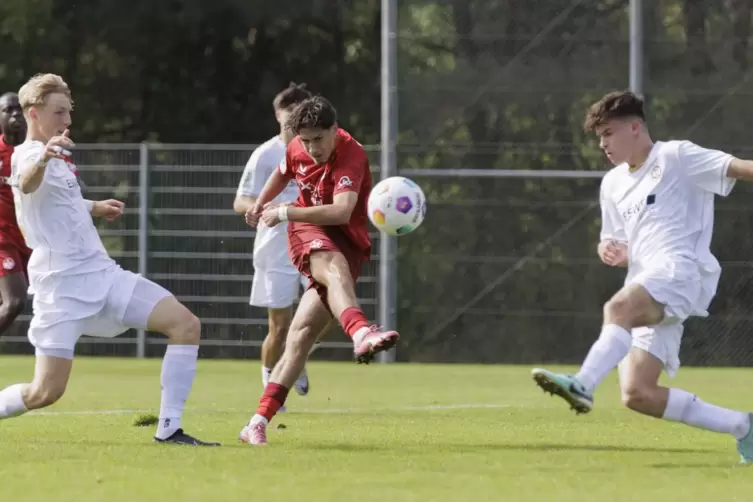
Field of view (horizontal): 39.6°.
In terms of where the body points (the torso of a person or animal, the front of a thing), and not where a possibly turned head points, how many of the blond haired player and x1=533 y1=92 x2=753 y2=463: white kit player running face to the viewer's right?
1

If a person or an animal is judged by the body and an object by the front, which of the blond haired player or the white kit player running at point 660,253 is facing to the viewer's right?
the blond haired player

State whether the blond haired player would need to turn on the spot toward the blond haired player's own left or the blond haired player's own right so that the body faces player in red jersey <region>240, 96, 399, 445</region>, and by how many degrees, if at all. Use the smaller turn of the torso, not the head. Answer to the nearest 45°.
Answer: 0° — they already face them

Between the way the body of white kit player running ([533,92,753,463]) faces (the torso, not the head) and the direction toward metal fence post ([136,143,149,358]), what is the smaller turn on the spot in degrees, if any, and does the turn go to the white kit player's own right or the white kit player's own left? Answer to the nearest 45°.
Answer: approximately 90° to the white kit player's own right

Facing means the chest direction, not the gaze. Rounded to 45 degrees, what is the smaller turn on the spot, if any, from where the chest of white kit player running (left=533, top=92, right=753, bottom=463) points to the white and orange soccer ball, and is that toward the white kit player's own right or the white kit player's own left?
approximately 90° to the white kit player's own right

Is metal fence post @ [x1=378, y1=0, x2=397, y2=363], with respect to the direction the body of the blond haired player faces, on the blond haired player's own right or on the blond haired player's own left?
on the blond haired player's own left

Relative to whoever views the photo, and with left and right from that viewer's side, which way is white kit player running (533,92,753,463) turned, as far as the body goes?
facing the viewer and to the left of the viewer

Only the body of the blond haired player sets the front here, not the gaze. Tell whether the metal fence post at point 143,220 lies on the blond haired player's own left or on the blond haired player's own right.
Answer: on the blond haired player's own left

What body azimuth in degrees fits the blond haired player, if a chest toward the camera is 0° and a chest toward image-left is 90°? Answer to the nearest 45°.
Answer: approximately 270°

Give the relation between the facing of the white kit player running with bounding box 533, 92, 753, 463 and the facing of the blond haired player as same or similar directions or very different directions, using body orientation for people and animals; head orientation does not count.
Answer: very different directions
